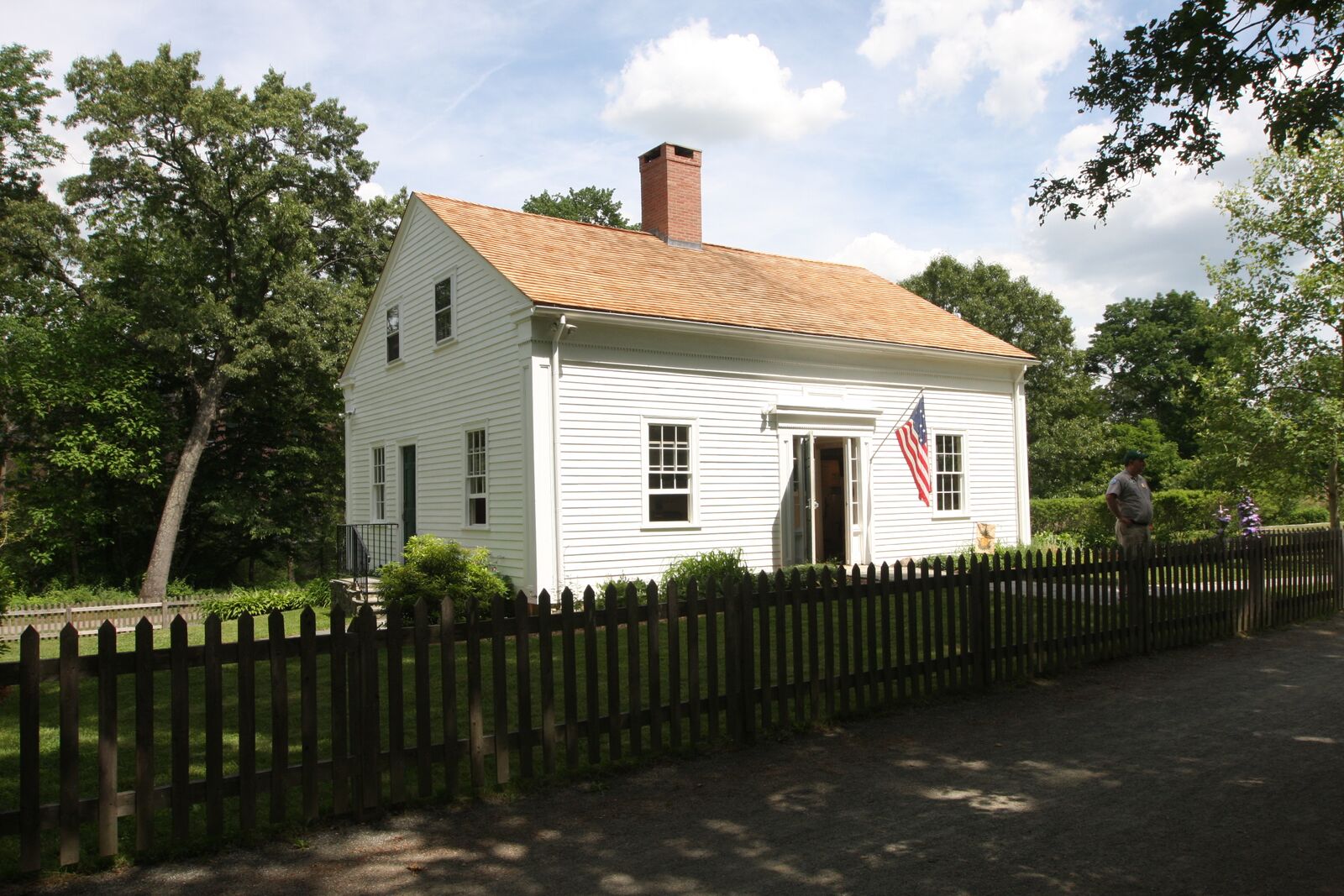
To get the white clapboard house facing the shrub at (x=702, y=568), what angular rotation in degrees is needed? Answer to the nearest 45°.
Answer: approximately 45° to its right

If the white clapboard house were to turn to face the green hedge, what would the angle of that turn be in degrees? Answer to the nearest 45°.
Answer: approximately 90° to its left

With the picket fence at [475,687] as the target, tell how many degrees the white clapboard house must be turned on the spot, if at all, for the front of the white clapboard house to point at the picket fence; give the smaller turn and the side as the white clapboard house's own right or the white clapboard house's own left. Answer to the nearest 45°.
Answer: approximately 45° to the white clapboard house's own right

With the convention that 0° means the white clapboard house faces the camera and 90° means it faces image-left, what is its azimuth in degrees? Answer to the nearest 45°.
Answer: approximately 315°

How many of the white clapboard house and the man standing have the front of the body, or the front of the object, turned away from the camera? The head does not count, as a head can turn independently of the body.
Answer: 0

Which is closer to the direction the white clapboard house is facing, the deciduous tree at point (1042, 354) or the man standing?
the man standing

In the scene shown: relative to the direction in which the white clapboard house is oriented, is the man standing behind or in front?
in front

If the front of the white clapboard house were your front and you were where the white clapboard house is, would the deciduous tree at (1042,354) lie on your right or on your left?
on your left
